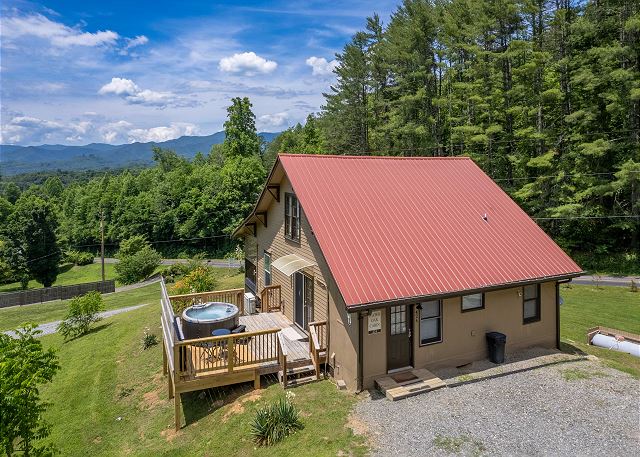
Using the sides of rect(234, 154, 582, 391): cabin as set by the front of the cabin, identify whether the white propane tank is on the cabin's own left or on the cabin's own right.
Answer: on the cabin's own left
